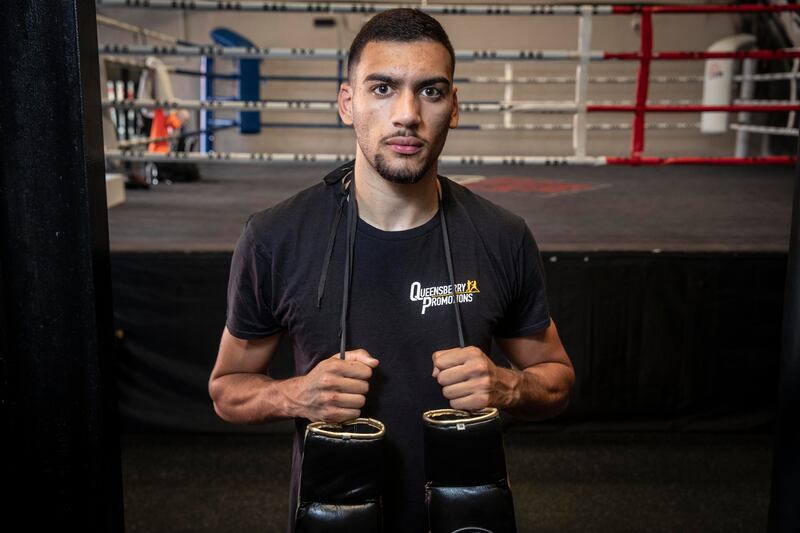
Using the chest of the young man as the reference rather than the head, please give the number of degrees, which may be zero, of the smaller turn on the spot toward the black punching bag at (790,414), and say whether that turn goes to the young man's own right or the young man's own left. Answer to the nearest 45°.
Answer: approximately 45° to the young man's own left

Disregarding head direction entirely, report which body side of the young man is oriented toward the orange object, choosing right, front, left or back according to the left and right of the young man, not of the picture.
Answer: back

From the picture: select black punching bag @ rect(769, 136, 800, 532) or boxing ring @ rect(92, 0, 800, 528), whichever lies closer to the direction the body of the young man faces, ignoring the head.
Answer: the black punching bag

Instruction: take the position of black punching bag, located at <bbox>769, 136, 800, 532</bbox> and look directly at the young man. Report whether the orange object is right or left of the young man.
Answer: right

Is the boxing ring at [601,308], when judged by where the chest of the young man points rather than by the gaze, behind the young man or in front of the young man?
behind

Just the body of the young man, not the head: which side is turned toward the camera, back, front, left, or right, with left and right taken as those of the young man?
front

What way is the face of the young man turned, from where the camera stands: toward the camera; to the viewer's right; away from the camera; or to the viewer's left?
toward the camera
